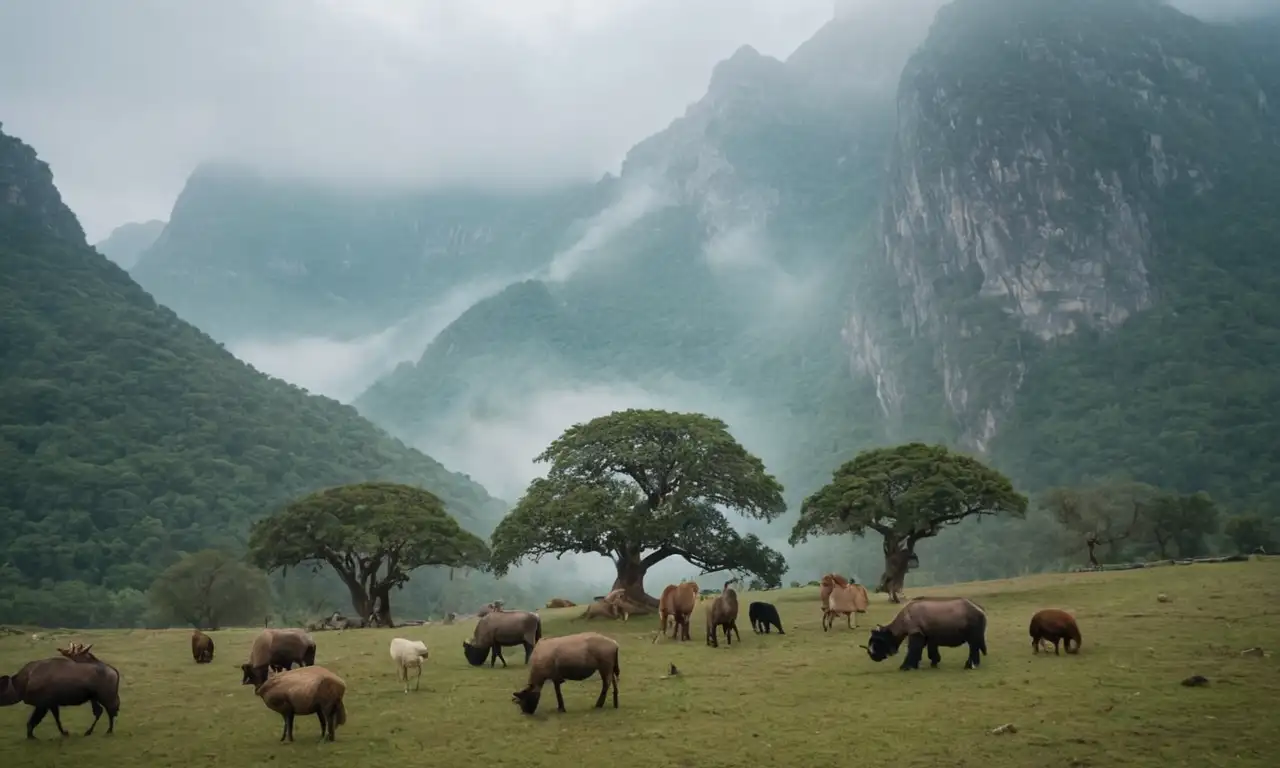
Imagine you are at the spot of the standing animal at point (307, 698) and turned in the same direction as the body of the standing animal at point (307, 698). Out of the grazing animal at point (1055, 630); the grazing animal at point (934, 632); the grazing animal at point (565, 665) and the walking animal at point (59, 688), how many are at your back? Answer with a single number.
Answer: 3

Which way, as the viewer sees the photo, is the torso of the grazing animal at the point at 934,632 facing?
to the viewer's left

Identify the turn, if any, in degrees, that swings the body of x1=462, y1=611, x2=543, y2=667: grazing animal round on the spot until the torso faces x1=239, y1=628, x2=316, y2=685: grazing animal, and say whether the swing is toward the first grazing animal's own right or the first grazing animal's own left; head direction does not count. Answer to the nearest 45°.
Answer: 0° — it already faces it

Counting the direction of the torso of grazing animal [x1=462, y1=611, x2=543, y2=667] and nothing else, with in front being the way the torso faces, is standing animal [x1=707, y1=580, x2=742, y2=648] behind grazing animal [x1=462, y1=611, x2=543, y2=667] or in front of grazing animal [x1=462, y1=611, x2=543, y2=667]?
behind

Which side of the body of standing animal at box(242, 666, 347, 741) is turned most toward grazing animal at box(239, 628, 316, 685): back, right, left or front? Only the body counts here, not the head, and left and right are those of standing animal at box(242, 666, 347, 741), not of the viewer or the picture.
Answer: right

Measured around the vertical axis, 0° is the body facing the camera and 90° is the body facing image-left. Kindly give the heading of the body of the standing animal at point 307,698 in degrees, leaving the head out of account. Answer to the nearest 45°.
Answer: approximately 90°

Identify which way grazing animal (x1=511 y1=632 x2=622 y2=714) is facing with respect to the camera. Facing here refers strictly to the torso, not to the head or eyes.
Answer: to the viewer's left

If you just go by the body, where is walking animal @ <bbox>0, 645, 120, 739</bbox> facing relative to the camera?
to the viewer's left

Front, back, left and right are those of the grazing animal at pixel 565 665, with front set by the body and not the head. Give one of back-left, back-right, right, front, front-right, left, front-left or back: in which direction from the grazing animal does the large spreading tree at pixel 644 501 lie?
right

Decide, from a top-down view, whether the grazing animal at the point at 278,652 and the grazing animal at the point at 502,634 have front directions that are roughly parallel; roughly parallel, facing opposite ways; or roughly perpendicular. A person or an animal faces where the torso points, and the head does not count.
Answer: roughly parallel

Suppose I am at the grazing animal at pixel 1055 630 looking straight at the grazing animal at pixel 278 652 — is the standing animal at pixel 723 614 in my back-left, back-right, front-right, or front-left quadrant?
front-right

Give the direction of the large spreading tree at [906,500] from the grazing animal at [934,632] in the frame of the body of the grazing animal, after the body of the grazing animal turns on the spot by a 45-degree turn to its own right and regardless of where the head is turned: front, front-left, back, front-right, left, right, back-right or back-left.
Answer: front-right

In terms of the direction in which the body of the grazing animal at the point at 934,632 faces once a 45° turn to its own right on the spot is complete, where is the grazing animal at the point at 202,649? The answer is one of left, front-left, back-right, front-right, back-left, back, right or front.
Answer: front-left

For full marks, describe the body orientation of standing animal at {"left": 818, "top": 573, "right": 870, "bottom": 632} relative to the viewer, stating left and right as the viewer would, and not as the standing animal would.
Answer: facing the viewer and to the left of the viewer

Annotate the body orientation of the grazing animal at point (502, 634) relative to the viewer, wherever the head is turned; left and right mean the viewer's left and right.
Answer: facing to the left of the viewer

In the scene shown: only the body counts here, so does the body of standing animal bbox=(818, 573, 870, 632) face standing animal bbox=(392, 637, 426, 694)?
yes

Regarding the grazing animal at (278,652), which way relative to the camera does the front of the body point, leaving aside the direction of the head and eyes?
to the viewer's left

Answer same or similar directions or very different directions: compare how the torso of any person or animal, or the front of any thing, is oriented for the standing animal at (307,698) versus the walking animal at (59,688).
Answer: same or similar directions

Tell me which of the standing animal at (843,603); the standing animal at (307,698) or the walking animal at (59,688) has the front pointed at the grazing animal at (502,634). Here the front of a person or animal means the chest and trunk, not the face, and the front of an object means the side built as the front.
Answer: the standing animal at (843,603)
